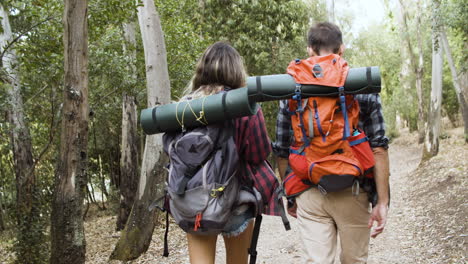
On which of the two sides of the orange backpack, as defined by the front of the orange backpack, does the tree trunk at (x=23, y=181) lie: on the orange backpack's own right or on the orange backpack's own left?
on the orange backpack's own right

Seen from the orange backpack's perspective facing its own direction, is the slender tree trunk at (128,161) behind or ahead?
behind

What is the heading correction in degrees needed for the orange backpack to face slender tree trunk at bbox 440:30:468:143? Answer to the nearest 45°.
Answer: approximately 180°

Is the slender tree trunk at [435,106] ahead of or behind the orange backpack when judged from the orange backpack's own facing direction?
behind

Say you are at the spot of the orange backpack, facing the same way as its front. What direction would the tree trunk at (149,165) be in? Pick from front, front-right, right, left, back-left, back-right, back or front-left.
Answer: back-right

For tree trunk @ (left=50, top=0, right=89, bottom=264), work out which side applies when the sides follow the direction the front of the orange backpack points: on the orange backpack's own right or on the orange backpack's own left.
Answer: on the orange backpack's own right

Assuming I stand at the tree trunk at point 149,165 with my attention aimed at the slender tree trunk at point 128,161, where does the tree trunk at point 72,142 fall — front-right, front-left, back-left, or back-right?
back-left

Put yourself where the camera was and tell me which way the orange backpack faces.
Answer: facing the viewer
